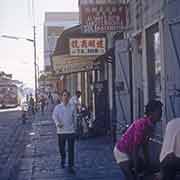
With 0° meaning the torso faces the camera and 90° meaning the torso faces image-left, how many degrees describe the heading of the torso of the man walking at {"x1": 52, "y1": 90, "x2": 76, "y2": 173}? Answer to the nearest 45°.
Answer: approximately 0°

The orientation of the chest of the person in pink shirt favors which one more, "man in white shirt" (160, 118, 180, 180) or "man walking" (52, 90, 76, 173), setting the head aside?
the man in white shirt

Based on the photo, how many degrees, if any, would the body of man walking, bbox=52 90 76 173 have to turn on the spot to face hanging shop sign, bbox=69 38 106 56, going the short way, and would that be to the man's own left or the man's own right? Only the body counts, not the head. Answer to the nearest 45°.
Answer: approximately 180°

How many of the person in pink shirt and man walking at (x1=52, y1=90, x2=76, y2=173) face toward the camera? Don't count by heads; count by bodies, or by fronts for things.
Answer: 1
